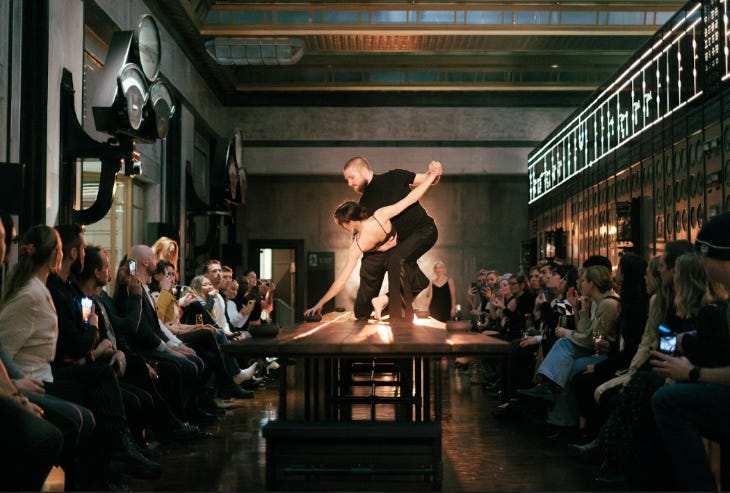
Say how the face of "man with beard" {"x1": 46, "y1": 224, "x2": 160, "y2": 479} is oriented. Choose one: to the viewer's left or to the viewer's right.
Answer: to the viewer's right

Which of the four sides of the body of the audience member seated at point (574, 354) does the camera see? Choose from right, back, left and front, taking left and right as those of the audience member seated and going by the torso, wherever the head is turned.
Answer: left

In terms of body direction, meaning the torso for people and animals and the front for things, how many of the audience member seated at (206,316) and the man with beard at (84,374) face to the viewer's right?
2

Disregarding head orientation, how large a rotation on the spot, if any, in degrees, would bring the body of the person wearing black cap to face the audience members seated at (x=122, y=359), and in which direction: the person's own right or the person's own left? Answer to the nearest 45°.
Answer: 0° — they already face them

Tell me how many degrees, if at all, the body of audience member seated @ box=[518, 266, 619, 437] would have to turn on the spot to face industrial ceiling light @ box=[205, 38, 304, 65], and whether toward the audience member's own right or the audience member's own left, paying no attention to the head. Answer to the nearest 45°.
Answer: approximately 45° to the audience member's own right

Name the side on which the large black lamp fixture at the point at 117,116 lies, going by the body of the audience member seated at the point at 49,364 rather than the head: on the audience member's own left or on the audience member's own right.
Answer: on the audience member's own left

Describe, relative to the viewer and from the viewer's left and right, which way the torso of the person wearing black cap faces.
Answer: facing to the left of the viewer

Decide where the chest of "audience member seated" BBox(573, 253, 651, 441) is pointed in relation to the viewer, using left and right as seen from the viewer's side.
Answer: facing to the left of the viewer

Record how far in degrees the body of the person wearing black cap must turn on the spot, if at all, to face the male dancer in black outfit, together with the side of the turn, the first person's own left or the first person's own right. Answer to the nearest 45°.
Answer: approximately 45° to the first person's own right

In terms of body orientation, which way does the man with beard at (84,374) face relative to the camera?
to the viewer's right

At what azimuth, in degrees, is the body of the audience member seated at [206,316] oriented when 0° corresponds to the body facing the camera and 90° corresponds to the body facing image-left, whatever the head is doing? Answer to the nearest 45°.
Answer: approximately 270°

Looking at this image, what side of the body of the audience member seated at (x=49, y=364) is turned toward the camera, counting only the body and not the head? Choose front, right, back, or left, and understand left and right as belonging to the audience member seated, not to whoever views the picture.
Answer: right

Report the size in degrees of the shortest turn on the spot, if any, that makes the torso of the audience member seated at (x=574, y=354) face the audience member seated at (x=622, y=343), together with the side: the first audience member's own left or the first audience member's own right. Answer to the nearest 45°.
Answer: approximately 135° to the first audience member's own left
